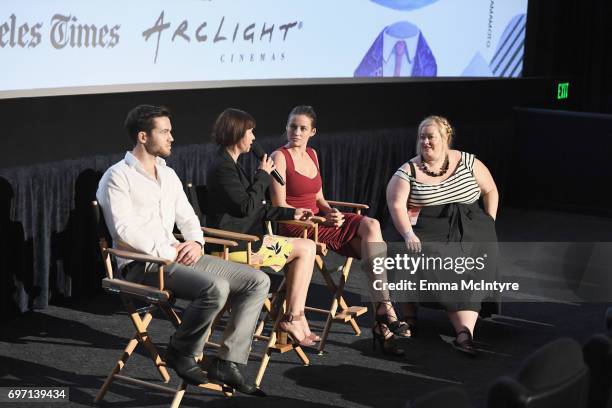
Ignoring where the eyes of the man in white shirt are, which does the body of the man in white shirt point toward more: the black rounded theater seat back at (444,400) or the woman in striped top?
the black rounded theater seat back

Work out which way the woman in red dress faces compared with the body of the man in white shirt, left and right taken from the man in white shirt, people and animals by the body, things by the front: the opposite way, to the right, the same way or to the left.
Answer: the same way

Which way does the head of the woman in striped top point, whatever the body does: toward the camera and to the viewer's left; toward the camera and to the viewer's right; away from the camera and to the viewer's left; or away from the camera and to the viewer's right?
toward the camera and to the viewer's left

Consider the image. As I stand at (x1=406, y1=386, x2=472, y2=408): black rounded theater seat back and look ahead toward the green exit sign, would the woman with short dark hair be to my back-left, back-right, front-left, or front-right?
front-left

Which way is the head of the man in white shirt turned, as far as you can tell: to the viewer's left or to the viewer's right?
to the viewer's right

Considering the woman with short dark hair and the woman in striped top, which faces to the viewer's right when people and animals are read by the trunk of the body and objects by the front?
the woman with short dark hair

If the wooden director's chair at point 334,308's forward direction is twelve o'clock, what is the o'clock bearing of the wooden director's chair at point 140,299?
the wooden director's chair at point 140,299 is roughly at 3 o'clock from the wooden director's chair at point 334,308.

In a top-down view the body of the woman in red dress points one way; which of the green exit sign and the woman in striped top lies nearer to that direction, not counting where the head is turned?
the woman in striped top

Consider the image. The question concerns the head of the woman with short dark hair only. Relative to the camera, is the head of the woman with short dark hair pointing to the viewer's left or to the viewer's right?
to the viewer's right

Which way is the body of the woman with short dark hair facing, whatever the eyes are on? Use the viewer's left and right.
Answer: facing to the right of the viewer

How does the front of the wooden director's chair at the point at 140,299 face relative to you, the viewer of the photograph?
facing the viewer and to the right of the viewer

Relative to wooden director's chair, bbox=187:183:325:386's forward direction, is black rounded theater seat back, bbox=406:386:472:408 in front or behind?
in front

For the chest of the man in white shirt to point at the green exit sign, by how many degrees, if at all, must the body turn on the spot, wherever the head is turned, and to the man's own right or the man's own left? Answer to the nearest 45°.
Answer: approximately 90° to the man's own left

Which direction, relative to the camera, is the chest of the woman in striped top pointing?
toward the camera

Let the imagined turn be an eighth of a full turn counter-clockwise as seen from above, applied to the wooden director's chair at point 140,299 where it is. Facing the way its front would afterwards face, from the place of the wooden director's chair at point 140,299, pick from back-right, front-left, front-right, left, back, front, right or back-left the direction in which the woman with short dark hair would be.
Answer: front-left

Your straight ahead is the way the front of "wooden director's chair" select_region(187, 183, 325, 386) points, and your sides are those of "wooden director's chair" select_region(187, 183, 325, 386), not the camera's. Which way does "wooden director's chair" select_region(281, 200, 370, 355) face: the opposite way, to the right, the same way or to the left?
the same way

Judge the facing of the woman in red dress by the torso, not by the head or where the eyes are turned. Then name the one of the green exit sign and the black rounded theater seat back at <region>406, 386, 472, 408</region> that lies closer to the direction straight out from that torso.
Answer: the black rounded theater seat back

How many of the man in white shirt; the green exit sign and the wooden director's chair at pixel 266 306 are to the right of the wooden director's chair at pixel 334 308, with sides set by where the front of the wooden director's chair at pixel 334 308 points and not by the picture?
2

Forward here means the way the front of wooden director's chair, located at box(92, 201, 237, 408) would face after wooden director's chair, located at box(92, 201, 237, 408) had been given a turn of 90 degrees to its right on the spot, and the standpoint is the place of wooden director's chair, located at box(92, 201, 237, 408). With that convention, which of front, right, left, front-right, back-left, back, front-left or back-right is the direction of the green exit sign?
back
